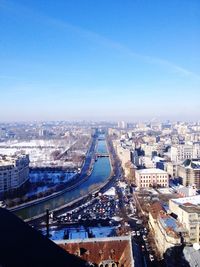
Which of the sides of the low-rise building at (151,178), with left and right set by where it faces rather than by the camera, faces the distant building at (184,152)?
back

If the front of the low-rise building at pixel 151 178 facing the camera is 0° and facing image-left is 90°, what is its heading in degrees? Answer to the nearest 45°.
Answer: approximately 0°

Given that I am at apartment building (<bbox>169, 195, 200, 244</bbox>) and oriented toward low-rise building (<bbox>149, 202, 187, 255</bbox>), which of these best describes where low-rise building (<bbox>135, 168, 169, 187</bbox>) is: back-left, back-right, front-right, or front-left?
back-right

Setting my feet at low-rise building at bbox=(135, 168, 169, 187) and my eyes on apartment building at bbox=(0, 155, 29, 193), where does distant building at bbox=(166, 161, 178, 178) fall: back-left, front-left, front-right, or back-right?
back-right

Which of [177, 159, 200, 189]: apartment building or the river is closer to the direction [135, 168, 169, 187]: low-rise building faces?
the river

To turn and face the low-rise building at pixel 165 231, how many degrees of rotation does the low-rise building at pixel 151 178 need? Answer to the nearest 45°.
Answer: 0° — it already faces it

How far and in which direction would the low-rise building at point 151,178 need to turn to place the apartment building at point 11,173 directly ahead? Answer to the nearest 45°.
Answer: approximately 90° to its right

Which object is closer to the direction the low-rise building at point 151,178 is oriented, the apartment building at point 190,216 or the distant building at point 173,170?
the apartment building
